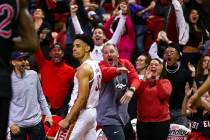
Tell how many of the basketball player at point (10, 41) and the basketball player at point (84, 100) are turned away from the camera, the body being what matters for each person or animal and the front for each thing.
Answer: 1

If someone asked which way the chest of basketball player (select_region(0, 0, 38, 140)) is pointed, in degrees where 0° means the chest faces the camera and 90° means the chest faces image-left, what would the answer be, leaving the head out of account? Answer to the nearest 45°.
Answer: approximately 180°

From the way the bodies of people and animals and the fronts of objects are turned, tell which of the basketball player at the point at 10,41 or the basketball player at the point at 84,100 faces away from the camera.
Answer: the basketball player at the point at 10,41

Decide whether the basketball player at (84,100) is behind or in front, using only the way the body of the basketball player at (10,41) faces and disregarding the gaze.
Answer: in front
